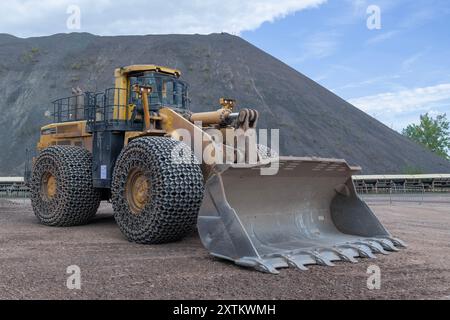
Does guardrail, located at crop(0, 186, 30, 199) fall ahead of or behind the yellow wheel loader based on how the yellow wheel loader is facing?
behind
